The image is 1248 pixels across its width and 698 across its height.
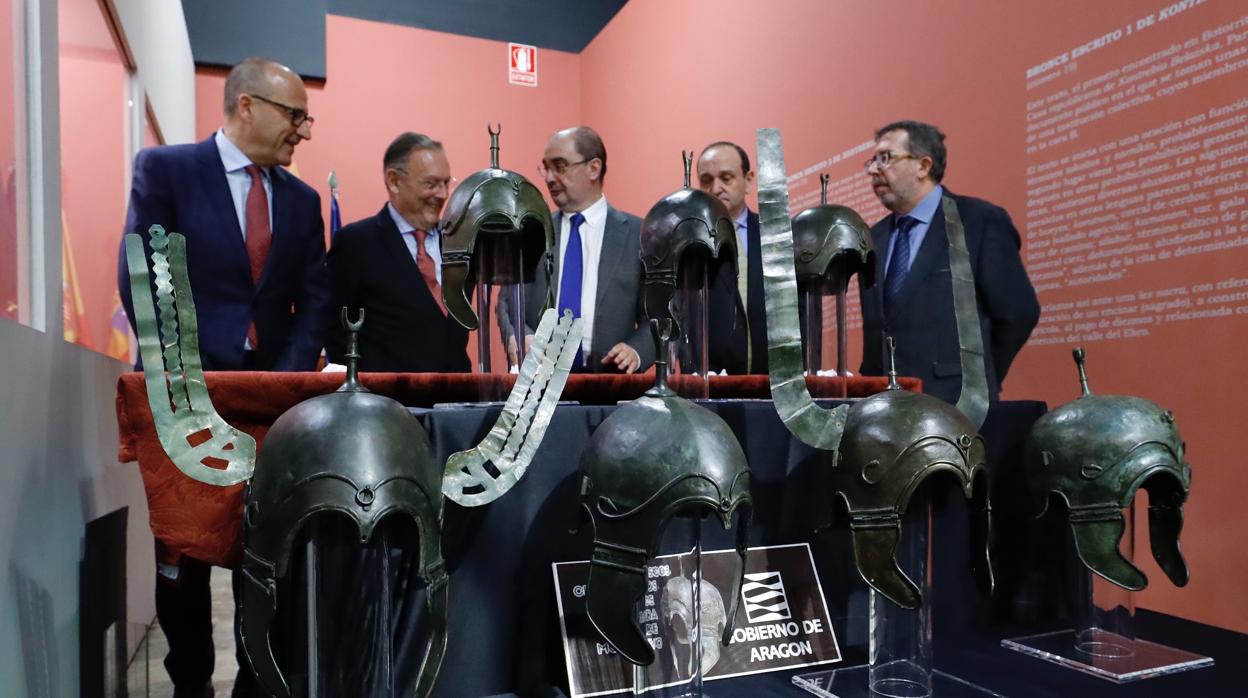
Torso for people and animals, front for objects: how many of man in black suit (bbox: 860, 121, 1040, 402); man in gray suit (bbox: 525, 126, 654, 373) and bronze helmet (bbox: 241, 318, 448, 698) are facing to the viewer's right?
0

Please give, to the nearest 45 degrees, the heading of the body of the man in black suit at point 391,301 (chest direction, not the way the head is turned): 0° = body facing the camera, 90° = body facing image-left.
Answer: approximately 315°

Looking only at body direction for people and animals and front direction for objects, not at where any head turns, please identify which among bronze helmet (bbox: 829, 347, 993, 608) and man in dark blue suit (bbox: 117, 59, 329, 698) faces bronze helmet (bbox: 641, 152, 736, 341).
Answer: the man in dark blue suit

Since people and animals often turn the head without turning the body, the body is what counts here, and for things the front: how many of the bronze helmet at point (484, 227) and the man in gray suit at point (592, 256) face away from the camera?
0

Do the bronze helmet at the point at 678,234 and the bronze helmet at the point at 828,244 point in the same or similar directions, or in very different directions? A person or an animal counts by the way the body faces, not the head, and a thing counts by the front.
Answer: same or similar directions

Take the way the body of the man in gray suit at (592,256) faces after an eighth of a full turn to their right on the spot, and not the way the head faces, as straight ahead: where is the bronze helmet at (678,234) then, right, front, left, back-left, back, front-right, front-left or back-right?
left

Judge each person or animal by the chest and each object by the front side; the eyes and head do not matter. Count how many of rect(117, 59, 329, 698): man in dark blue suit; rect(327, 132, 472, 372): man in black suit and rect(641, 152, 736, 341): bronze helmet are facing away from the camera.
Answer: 0

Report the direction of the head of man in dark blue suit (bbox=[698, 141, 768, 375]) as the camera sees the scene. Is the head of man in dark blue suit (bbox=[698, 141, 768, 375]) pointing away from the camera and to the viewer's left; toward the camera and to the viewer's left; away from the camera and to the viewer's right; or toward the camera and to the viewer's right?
toward the camera and to the viewer's left

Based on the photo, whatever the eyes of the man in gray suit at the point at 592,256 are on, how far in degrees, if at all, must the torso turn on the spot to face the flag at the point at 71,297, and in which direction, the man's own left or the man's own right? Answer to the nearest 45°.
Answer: approximately 45° to the man's own right

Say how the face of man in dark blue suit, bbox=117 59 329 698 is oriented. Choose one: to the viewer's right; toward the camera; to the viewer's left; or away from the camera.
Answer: to the viewer's right

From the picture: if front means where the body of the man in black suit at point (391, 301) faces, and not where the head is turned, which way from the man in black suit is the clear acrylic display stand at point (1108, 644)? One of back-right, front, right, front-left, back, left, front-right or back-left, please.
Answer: front

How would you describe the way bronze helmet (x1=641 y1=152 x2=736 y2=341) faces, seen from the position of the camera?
facing the viewer and to the right of the viewer

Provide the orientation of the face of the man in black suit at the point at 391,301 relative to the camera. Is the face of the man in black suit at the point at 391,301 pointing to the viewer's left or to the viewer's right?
to the viewer's right
